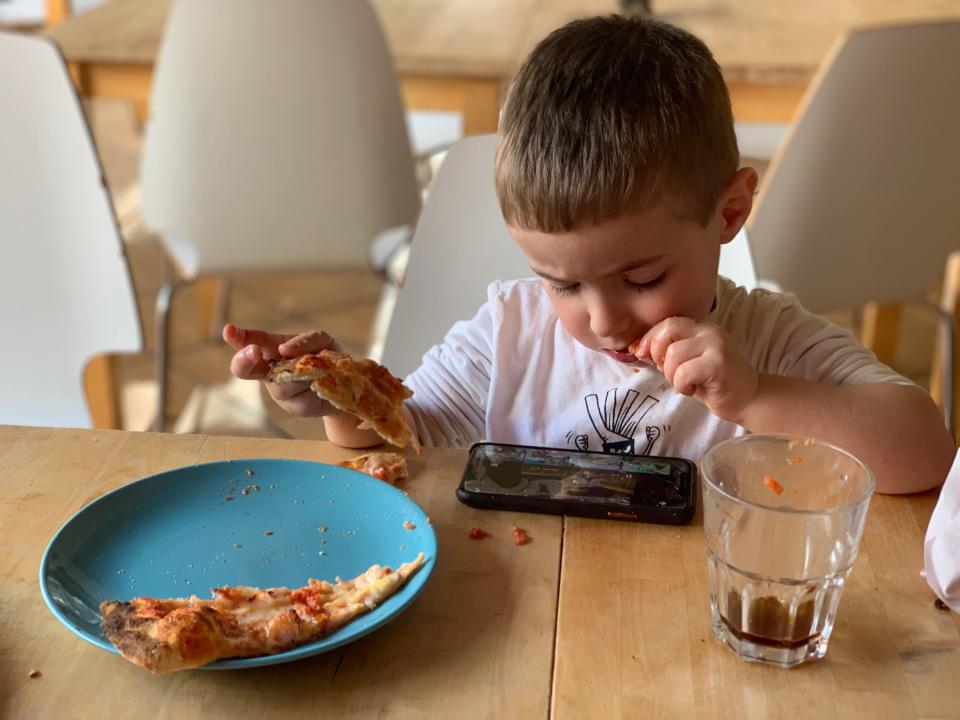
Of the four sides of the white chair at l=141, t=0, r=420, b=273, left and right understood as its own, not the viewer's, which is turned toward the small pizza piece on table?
back

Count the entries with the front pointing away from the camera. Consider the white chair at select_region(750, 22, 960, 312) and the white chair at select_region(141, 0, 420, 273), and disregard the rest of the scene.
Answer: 2

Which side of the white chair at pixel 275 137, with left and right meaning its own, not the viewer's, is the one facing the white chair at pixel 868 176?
right

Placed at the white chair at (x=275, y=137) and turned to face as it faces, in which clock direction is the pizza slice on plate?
The pizza slice on plate is roughly at 6 o'clock from the white chair.

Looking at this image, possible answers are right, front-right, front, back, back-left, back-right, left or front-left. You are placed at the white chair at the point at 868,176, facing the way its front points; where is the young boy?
back

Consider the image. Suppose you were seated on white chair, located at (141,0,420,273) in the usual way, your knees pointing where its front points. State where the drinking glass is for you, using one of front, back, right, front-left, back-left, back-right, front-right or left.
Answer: back

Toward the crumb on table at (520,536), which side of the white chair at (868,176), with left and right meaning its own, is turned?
back

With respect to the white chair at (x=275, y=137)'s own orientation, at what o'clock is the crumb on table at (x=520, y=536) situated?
The crumb on table is roughly at 6 o'clock from the white chair.

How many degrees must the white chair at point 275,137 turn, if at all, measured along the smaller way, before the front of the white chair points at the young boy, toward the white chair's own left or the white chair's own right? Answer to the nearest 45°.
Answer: approximately 180°

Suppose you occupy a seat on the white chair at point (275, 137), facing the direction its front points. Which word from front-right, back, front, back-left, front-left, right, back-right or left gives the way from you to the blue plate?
back

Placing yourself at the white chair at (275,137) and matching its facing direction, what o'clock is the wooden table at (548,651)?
The wooden table is roughly at 6 o'clock from the white chair.

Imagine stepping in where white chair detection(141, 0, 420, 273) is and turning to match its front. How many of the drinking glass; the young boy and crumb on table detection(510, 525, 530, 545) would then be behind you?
3

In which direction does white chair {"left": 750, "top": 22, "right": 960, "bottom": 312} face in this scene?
away from the camera

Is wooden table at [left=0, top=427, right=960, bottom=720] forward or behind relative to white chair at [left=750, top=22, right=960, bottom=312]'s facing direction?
behind

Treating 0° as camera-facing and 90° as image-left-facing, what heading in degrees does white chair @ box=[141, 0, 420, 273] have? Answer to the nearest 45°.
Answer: approximately 180°
